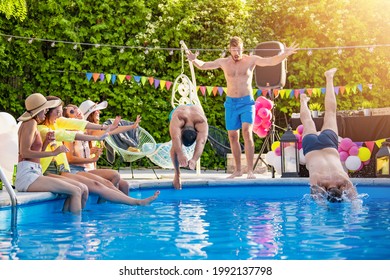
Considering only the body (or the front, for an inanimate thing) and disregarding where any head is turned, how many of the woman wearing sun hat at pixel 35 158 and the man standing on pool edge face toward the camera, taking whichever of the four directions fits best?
1

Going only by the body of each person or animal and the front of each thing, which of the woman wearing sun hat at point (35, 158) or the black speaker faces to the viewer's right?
the woman wearing sun hat

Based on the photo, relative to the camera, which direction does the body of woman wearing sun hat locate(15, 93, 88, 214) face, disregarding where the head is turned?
to the viewer's right

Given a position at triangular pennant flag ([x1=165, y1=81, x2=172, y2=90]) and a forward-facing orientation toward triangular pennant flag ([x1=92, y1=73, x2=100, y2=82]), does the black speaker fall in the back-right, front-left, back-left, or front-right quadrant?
back-left

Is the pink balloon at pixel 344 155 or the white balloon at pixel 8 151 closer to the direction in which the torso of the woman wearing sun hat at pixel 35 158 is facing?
the pink balloon

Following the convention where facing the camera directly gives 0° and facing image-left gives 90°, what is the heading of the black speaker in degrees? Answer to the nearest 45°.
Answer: approximately 0°

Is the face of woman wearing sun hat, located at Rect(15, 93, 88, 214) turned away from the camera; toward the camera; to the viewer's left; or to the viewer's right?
to the viewer's right
